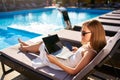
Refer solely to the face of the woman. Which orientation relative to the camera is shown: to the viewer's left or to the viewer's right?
to the viewer's left

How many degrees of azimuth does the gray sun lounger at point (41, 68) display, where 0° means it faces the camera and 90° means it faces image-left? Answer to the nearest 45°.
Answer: approximately 135°
